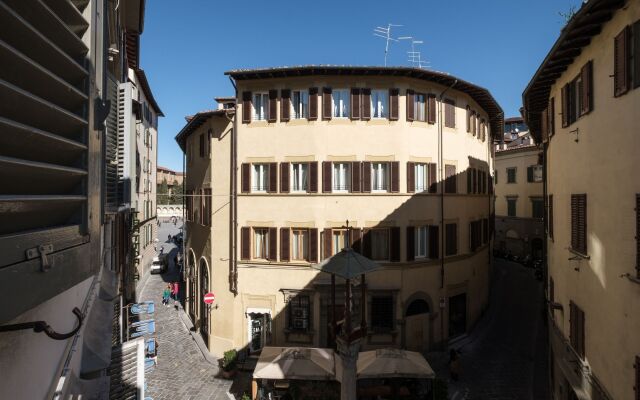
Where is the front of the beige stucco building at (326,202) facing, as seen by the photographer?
facing the viewer

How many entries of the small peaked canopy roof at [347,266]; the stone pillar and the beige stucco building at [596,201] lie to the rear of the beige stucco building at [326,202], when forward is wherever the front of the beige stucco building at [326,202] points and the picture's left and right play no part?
0

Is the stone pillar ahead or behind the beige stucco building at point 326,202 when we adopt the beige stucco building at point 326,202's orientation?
ahead

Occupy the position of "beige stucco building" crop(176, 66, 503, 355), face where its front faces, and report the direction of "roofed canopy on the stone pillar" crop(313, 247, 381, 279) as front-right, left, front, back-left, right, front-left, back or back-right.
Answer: front

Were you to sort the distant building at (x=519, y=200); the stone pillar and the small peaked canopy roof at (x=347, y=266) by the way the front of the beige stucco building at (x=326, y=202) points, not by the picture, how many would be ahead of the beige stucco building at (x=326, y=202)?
2

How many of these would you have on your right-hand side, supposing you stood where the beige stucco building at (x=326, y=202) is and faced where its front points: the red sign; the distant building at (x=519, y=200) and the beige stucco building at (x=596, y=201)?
1

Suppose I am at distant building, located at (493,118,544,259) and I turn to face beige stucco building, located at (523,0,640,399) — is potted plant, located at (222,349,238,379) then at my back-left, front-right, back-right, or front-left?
front-right

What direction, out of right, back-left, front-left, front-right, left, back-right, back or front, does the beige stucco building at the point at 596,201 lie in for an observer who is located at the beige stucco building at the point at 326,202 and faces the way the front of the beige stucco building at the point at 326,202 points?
front-left
